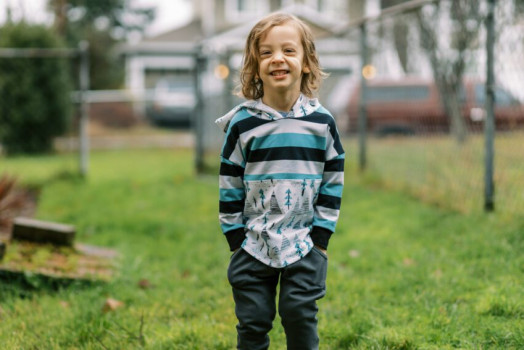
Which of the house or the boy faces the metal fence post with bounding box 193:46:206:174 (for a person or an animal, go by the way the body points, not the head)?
the house

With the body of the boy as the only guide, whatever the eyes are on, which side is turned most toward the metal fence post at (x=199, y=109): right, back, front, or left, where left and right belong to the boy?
back

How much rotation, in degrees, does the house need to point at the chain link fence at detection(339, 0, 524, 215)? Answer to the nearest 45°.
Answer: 0° — it already faces it

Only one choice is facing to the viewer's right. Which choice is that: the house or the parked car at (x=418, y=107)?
the parked car

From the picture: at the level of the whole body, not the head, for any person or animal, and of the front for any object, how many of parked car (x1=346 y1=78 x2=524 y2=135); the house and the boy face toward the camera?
2

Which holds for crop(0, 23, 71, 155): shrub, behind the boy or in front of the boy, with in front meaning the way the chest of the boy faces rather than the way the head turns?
behind

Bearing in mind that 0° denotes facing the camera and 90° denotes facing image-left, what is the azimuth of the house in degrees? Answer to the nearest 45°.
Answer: approximately 0°

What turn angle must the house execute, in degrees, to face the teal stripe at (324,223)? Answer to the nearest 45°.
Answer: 0° — it already faces it

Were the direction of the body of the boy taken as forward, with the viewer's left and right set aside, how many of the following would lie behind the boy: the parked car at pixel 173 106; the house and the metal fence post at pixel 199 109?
3

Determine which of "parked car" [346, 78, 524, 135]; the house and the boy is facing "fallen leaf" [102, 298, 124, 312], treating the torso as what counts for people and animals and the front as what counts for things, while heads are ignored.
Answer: the house

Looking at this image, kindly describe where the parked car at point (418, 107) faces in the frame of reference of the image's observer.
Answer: facing to the right of the viewer

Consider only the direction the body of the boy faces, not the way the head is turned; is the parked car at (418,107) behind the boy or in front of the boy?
behind
